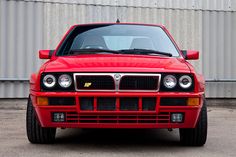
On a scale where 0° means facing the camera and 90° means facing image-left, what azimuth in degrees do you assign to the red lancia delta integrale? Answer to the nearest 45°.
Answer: approximately 0°
